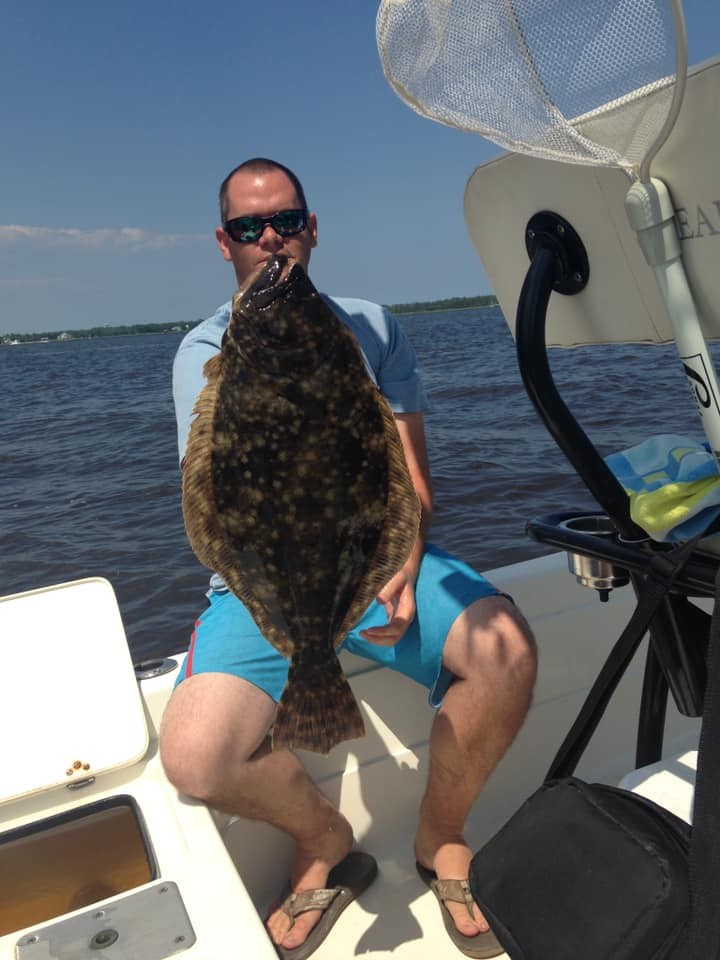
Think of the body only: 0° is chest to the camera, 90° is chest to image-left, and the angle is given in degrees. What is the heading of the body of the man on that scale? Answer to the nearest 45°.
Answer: approximately 0°

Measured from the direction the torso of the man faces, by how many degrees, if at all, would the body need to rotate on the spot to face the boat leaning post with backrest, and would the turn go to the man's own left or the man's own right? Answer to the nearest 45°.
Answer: approximately 45° to the man's own left

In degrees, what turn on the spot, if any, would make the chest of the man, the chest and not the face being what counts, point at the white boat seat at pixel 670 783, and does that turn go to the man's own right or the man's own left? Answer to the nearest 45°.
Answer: approximately 45° to the man's own left

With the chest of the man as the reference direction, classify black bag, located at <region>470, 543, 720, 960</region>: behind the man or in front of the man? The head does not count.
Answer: in front

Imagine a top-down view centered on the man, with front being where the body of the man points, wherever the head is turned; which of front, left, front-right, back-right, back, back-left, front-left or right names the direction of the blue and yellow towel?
front-left
